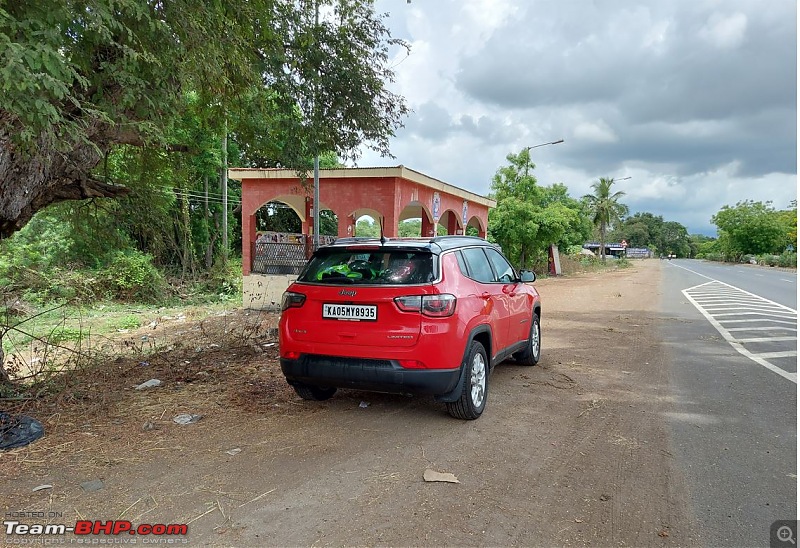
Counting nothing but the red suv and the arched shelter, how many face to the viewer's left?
0

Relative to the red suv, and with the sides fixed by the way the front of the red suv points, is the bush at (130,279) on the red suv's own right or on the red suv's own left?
on the red suv's own left

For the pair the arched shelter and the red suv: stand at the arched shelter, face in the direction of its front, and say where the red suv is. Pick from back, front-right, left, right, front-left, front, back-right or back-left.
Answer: front-right

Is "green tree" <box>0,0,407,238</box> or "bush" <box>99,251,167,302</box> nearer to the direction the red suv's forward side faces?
the bush

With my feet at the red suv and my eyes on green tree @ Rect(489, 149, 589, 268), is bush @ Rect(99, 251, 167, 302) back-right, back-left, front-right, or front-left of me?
front-left

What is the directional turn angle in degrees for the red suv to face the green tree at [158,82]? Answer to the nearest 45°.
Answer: approximately 135° to its left

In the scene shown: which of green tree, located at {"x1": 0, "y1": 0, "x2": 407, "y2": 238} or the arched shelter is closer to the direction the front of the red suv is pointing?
the arched shelter

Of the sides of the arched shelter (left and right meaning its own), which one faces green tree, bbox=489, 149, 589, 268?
left

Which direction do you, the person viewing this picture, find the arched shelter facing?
facing the viewer and to the right of the viewer

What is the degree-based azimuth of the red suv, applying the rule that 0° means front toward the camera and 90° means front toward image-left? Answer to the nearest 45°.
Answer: approximately 225°

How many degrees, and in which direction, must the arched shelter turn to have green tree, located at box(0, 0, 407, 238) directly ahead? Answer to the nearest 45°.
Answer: approximately 45° to its right

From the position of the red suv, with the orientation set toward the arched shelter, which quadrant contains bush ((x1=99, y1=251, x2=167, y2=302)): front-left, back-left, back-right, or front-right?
front-left
